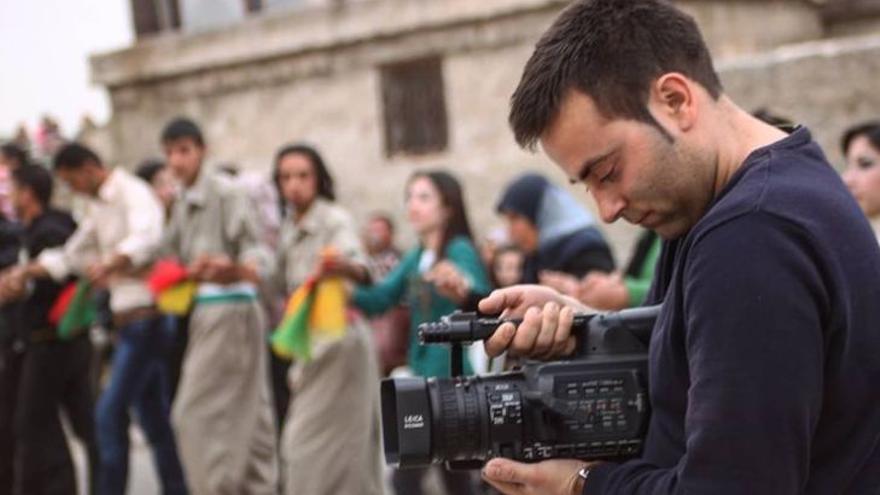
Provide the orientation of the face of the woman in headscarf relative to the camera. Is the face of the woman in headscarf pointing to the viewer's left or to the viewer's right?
to the viewer's left

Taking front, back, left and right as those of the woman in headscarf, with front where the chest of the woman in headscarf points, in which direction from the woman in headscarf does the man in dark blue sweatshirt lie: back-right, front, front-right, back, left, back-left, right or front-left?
left

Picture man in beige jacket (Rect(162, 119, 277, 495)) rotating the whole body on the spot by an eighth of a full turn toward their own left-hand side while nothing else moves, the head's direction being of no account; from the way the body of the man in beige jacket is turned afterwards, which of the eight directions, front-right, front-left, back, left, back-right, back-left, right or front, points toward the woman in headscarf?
front-left

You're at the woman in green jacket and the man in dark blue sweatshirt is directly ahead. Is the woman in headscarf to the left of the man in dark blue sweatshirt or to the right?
left

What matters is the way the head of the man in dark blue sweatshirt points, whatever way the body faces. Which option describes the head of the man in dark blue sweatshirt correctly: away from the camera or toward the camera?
toward the camera

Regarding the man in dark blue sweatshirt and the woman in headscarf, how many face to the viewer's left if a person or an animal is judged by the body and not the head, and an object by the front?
2

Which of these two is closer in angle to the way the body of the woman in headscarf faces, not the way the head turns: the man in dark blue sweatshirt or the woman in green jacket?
the woman in green jacket

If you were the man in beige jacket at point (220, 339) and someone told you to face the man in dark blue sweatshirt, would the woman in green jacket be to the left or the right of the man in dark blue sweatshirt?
left

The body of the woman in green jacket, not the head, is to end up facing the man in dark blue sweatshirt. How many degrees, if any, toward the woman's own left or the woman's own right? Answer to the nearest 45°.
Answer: approximately 45° to the woman's own left

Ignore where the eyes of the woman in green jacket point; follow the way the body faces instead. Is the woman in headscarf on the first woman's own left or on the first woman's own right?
on the first woman's own left

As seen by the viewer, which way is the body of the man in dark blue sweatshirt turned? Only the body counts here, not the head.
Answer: to the viewer's left

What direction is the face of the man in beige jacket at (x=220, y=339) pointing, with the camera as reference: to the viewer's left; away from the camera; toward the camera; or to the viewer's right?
toward the camera

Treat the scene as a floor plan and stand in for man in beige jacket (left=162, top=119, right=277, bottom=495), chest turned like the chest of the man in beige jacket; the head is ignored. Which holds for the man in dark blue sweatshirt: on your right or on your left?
on your left

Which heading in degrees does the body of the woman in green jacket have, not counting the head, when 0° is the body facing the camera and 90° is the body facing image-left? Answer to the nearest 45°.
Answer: approximately 45°

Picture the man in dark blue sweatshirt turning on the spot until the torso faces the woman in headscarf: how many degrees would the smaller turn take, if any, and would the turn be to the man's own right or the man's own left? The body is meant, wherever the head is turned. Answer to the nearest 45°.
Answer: approximately 90° to the man's own right

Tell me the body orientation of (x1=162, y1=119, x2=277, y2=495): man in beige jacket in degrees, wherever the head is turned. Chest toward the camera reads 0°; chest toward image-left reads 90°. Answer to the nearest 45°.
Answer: approximately 45°
